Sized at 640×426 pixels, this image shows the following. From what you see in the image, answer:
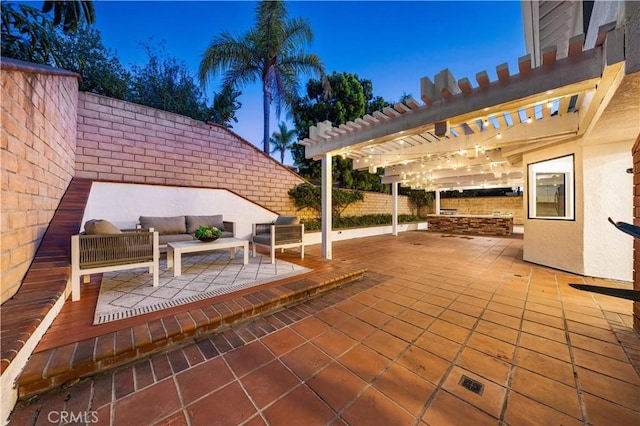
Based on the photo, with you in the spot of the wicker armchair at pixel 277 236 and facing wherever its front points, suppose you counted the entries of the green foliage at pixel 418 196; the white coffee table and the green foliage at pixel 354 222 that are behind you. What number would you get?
2

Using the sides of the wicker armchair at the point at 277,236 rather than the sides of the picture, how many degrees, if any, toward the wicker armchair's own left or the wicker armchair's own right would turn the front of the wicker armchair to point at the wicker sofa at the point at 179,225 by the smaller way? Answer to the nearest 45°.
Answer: approximately 45° to the wicker armchair's own right

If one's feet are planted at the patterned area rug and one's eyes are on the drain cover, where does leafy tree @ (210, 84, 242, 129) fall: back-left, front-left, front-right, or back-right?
back-left

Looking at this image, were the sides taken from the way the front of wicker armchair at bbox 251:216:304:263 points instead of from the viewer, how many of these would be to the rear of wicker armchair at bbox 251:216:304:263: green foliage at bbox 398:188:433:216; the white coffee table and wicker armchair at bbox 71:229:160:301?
1

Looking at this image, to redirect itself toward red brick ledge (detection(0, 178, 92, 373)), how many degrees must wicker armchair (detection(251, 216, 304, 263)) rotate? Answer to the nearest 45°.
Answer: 0° — it already faces it

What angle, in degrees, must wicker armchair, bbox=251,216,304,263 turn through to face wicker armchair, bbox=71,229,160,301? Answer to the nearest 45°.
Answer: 0° — it already faces it

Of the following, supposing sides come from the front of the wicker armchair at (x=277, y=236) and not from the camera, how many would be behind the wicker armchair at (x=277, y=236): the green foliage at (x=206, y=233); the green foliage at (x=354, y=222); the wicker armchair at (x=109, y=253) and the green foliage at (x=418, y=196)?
2

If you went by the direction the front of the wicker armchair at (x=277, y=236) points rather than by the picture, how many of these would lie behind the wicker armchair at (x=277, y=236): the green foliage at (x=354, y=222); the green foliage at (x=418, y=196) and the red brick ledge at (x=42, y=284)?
2

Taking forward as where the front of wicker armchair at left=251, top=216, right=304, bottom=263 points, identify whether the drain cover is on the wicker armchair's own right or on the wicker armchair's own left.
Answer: on the wicker armchair's own left

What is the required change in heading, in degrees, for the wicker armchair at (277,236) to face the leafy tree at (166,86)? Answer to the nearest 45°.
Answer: approximately 90° to its right

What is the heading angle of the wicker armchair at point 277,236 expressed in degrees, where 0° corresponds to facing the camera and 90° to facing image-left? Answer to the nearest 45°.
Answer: approximately 45°
